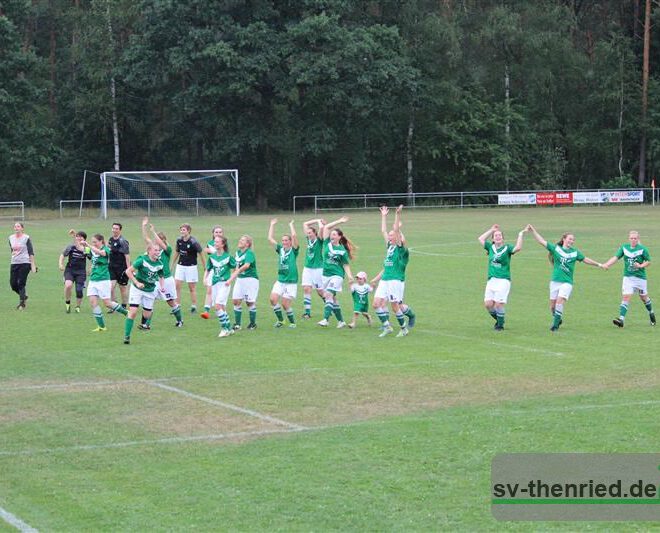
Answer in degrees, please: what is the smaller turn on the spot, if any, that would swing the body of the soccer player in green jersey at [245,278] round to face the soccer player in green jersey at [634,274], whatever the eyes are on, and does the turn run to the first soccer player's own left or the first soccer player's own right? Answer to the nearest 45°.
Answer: approximately 135° to the first soccer player's own left

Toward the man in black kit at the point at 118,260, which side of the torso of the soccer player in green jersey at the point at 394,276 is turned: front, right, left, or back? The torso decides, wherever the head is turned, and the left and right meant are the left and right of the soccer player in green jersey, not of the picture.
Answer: right

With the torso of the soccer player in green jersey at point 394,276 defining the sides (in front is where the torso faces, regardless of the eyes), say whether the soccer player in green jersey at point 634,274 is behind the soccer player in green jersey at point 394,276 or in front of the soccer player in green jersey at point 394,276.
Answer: behind

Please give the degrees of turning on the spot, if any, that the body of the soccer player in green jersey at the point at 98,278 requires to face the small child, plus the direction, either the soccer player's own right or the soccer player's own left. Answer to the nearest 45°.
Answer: approximately 135° to the soccer player's own left

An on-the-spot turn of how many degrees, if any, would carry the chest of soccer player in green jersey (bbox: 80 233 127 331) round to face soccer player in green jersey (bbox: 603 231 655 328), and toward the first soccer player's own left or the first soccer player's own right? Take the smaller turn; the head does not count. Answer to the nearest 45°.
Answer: approximately 135° to the first soccer player's own left

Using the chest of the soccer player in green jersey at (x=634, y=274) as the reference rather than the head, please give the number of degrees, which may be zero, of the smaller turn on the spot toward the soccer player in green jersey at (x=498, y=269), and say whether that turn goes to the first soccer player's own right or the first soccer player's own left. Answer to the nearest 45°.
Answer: approximately 45° to the first soccer player's own right
